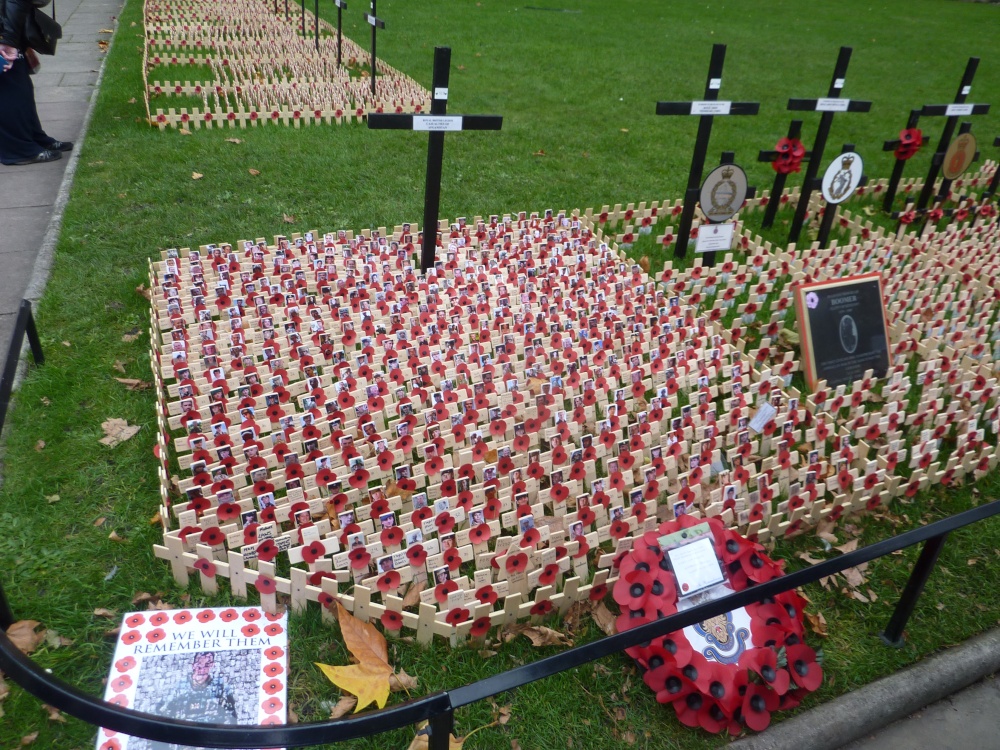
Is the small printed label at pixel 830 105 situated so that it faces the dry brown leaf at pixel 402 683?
yes

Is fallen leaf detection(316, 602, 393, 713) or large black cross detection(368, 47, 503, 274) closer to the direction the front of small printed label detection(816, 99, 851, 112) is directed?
the fallen leaf

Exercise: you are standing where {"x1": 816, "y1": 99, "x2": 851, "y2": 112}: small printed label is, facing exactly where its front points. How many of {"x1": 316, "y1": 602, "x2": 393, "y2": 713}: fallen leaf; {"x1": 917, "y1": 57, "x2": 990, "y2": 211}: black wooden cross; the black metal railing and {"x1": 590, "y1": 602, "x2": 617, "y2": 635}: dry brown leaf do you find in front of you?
3

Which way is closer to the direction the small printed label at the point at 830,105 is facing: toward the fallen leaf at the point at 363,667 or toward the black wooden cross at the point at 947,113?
the fallen leaf

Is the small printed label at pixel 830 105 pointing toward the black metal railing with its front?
yes

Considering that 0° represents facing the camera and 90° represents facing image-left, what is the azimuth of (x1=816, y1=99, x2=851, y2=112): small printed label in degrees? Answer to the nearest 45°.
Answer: approximately 0°

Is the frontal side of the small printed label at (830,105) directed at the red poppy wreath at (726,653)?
yes

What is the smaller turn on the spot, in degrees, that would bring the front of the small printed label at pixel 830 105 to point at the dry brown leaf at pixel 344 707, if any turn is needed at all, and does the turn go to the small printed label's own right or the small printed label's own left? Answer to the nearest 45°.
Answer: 0° — it already faces it

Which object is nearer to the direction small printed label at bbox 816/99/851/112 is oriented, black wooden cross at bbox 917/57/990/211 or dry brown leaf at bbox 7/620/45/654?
the dry brown leaf
